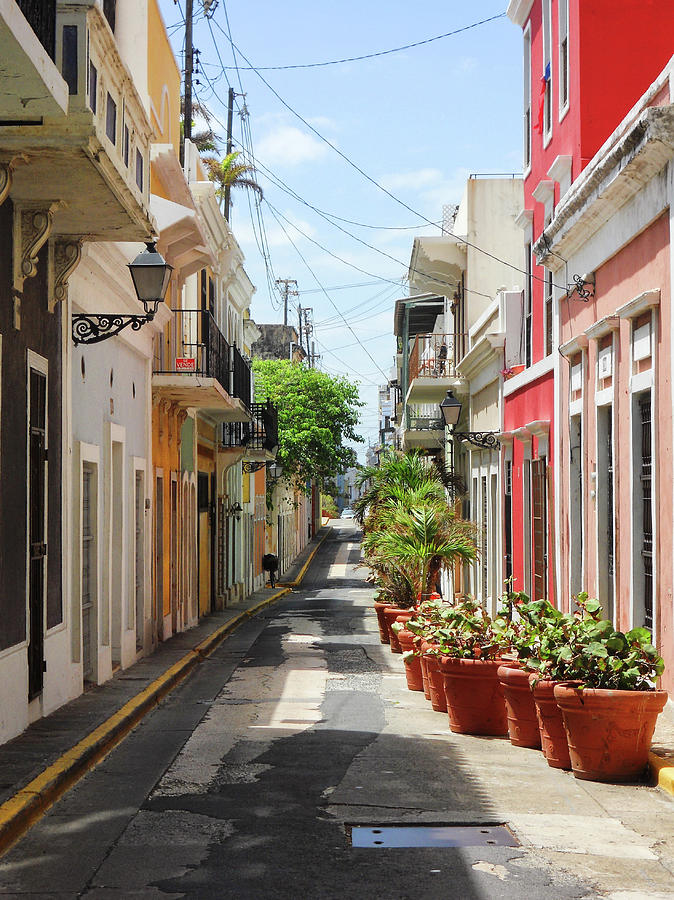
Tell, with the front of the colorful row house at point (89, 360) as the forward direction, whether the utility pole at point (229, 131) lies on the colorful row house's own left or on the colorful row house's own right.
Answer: on the colorful row house's own left

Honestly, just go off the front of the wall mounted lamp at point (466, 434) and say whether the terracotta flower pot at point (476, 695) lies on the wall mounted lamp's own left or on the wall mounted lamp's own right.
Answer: on the wall mounted lamp's own left

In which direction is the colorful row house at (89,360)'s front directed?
to the viewer's right

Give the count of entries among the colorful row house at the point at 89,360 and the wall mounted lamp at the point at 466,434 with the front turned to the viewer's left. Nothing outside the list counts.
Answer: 1

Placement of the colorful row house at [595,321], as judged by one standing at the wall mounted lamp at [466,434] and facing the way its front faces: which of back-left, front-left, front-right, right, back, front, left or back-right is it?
left

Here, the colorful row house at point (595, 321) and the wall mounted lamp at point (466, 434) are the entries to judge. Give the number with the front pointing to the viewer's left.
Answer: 2

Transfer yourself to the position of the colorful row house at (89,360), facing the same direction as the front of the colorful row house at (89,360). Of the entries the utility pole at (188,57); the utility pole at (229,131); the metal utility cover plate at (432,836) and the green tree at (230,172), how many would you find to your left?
3

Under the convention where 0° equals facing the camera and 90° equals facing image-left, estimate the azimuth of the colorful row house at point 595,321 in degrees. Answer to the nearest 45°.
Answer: approximately 90°

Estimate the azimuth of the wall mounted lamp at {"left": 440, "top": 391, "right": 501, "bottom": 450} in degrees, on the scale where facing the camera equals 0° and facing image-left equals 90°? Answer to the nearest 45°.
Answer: approximately 90°

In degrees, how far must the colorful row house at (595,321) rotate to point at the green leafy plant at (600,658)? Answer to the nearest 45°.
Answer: approximately 90° to its left
